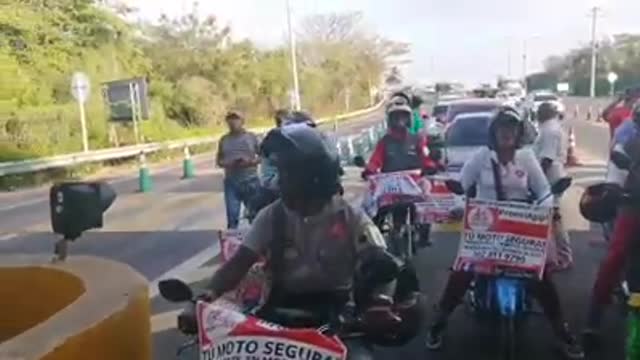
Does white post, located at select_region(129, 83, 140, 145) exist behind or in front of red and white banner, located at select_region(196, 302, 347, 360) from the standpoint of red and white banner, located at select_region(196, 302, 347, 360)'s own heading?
behind

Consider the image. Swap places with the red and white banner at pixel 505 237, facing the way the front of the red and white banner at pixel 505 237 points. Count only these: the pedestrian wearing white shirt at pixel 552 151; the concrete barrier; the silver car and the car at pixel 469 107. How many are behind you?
3

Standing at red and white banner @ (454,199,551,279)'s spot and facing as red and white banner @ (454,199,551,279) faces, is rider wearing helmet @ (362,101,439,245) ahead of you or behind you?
behind

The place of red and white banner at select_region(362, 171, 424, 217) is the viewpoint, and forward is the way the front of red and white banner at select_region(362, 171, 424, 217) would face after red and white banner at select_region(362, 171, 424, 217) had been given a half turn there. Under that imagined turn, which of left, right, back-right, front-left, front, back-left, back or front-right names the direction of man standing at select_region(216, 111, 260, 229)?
front-left

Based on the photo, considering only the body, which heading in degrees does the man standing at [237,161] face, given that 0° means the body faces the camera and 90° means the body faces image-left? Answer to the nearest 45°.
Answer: approximately 0°

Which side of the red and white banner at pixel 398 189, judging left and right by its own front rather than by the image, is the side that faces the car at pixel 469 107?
back
